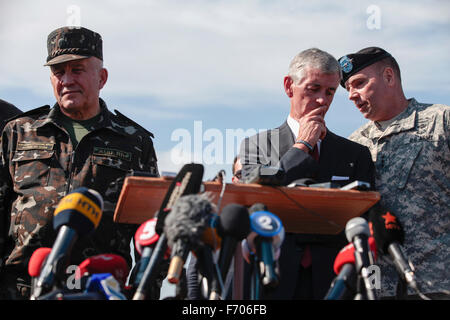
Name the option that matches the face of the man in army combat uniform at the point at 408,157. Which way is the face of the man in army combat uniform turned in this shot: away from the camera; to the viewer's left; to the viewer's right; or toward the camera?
to the viewer's left

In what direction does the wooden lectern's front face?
toward the camera

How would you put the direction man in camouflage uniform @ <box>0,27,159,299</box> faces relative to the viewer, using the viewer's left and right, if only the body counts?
facing the viewer

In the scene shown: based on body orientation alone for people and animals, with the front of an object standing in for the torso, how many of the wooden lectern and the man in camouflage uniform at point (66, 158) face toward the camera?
2

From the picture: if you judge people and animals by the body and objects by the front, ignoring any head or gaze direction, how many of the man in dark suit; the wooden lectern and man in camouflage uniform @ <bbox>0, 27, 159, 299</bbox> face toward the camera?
3

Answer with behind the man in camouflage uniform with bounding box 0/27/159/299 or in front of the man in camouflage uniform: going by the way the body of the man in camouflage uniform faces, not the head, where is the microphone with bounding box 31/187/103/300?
in front

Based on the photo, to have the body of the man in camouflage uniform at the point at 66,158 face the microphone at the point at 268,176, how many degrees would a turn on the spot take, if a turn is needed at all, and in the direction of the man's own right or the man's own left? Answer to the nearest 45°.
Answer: approximately 45° to the man's own left

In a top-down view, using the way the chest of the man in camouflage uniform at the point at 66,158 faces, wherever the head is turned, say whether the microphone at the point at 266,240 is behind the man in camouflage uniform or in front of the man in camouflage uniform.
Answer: in front

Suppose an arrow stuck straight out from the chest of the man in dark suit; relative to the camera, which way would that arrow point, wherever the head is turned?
toward the camera

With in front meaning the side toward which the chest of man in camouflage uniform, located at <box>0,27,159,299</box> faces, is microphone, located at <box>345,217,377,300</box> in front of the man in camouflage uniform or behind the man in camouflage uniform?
in front

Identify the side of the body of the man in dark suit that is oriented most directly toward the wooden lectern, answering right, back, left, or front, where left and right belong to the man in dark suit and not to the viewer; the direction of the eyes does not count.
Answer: front

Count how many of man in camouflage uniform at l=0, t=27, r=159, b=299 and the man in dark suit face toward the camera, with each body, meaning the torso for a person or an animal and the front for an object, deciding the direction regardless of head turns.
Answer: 2

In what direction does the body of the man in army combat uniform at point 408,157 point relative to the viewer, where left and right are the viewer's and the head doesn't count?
facing the viewer and to the left of the viewer

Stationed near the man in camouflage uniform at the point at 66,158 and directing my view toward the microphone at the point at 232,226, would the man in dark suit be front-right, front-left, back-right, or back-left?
front-left
